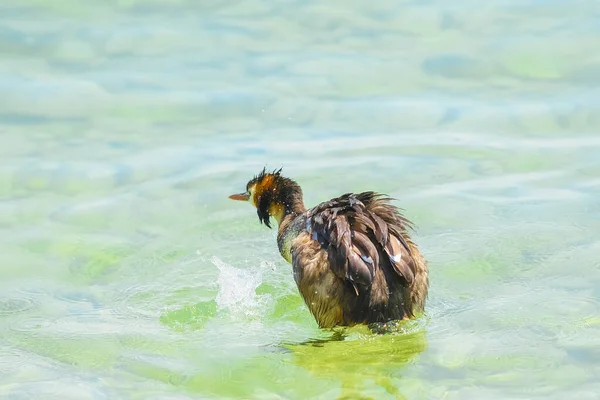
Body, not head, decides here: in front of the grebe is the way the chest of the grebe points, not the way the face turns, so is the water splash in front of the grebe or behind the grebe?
in front

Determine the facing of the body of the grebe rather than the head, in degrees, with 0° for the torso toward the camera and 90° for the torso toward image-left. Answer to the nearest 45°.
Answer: approximately 135°
